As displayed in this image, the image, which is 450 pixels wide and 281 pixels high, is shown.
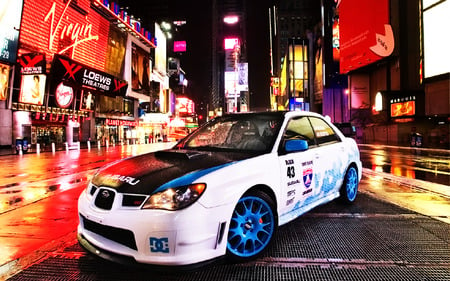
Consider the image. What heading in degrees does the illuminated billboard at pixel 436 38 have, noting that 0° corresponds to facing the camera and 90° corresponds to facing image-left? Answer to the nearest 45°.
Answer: approximately 45°

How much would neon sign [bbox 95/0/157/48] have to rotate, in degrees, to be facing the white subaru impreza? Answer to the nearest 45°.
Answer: approximately 45° to its right

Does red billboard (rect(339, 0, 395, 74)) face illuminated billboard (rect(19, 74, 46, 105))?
yes

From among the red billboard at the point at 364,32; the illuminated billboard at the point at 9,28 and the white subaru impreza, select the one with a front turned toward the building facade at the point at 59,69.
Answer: the red billboard

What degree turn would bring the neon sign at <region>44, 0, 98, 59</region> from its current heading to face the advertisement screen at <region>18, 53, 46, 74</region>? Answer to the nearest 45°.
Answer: approximately 45° to its right
